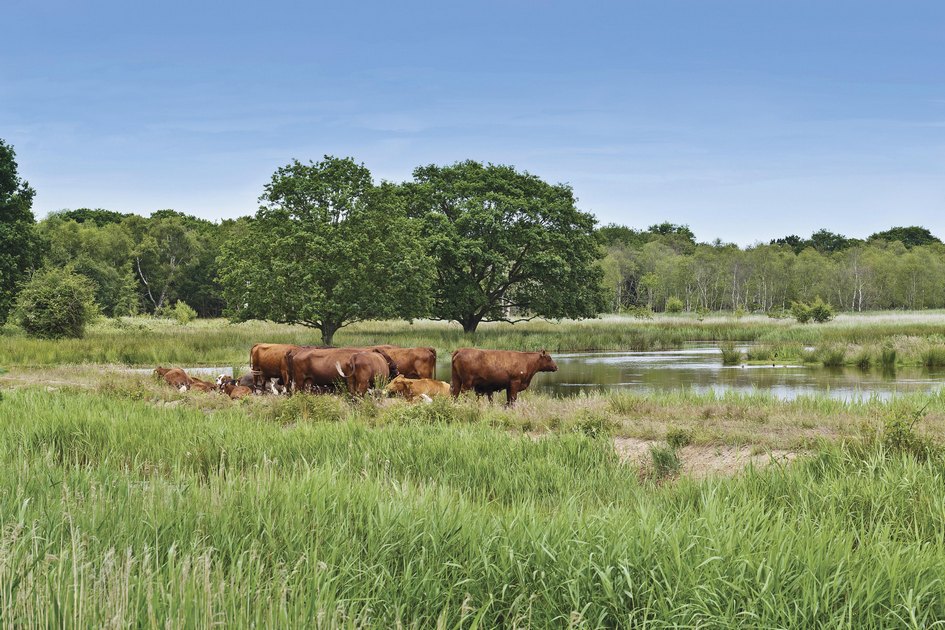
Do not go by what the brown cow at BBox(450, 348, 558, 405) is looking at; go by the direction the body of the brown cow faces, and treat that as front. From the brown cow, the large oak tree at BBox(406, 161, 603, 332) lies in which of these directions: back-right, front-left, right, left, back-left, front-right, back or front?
left

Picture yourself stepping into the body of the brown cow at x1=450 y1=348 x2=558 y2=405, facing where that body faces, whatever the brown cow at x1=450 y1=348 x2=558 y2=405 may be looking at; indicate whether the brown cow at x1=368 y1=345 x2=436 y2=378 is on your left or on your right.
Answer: on your left

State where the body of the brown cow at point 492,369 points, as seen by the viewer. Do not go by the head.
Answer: to the viewer's right

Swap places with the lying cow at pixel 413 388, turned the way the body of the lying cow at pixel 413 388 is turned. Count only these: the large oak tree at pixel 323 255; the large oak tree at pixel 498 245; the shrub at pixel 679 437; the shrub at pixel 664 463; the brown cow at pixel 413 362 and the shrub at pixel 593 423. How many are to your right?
3

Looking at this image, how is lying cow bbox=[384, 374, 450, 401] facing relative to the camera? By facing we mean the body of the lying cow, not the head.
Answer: to the viewer's left
